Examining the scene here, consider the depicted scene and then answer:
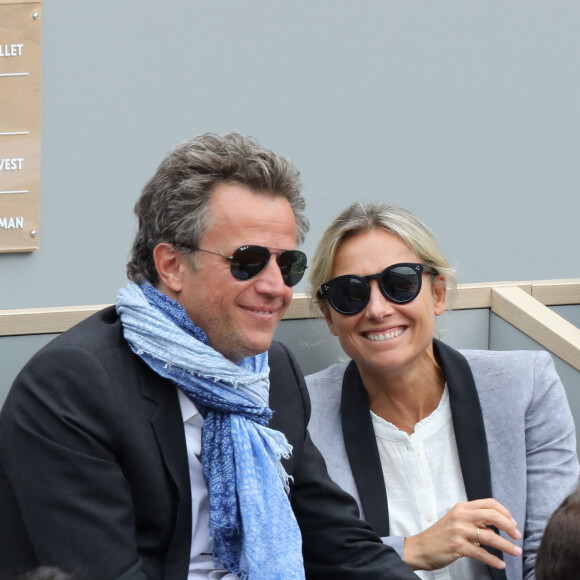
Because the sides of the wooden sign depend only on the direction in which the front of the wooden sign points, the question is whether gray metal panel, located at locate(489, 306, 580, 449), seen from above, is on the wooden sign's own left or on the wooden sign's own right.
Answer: on the wooden sign's own left

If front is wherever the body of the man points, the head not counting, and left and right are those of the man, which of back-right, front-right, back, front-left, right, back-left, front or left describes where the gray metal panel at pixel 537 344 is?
left

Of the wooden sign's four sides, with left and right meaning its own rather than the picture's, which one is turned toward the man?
front

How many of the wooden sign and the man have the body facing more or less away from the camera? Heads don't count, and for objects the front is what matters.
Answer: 0

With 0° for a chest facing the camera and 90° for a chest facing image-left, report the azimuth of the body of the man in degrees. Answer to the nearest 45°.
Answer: approximately 315°

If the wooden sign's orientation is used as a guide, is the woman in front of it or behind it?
in front

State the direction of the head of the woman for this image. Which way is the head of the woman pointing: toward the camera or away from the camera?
toward the camera

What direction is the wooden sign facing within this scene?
toward the camera

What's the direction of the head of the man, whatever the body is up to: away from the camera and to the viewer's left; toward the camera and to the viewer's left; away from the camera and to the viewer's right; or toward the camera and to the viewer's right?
toward the camera and to the viewer's right
